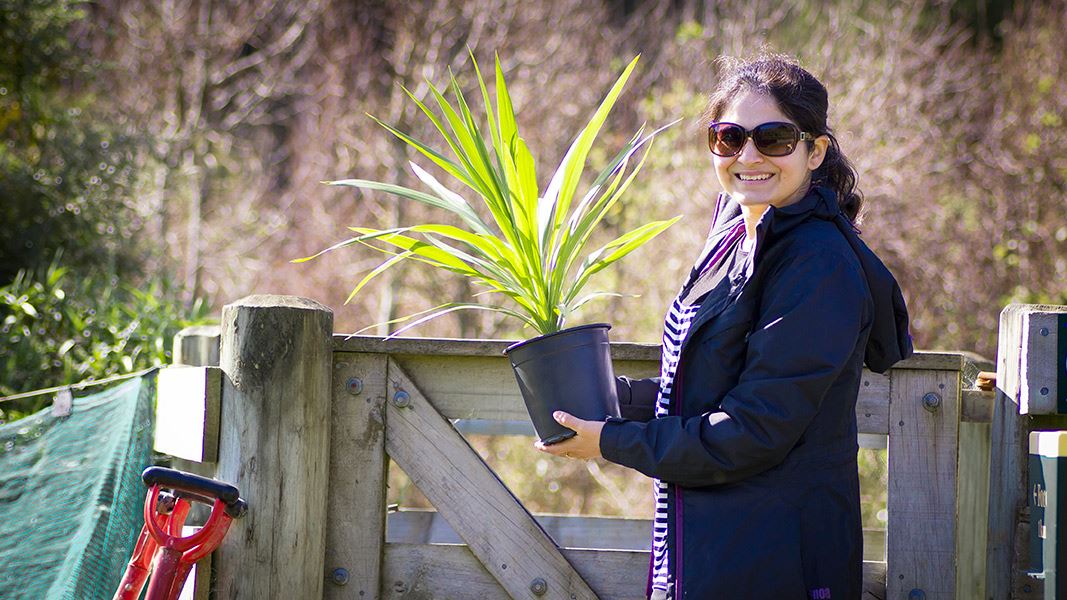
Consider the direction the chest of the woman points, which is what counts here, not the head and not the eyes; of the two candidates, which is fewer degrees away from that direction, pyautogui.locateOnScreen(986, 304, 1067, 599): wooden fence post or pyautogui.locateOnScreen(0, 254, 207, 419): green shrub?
the green shrub

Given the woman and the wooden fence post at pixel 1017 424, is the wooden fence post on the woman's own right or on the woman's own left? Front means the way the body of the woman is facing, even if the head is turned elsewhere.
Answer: on the woman's own right

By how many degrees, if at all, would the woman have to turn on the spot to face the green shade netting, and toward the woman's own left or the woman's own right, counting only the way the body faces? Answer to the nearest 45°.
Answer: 0° — they already face it

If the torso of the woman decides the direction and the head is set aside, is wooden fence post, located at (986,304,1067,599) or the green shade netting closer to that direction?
the green shade netting

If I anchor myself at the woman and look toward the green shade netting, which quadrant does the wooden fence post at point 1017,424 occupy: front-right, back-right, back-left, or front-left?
back-right

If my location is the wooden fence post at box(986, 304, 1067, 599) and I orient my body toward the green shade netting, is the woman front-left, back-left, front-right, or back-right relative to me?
front-left

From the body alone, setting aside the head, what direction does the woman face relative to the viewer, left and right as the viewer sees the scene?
facing to the left of the viewer

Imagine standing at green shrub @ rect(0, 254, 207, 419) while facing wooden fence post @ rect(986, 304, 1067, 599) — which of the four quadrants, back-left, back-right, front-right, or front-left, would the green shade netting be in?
front-right

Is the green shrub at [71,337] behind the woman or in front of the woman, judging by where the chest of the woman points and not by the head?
in front
